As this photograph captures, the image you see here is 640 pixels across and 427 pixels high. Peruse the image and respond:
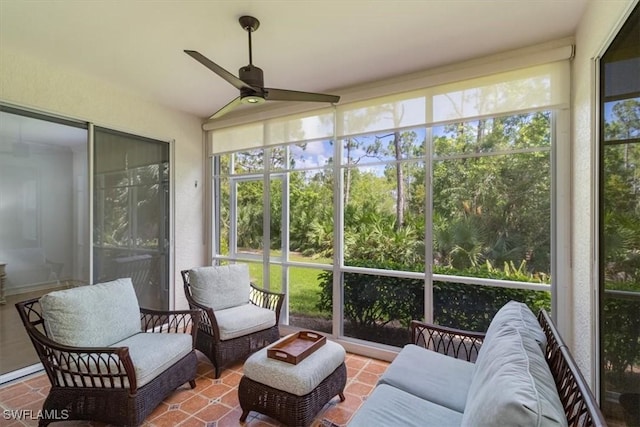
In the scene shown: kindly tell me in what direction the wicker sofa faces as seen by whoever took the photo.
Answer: facing to the left of the viewer

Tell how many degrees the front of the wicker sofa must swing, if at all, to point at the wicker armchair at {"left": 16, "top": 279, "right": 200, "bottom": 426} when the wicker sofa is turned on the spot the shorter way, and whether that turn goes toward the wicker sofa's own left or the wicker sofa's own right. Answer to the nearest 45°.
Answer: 0° — it already faces it

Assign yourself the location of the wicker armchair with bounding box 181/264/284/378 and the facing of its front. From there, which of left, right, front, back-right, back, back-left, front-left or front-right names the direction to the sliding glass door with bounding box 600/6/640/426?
front

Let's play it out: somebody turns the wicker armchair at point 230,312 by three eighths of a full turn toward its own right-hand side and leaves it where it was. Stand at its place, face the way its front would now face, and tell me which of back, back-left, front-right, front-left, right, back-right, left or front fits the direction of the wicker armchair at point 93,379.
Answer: front-left

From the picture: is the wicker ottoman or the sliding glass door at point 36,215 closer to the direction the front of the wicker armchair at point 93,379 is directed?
the wicker ottoman

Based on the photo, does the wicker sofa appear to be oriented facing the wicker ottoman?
yes

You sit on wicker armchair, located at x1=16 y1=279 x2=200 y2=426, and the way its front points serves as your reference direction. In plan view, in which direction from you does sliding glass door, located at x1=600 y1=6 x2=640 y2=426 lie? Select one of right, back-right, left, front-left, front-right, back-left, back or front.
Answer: front

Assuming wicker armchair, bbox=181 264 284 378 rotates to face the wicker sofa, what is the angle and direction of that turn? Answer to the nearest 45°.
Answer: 0° — it already faces it

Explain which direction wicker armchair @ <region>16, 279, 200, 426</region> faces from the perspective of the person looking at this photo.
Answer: facing the viewer and to the right of the viewer

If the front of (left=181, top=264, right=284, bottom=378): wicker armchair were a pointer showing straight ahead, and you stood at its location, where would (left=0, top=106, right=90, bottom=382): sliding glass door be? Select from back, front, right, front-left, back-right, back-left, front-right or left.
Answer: back-right

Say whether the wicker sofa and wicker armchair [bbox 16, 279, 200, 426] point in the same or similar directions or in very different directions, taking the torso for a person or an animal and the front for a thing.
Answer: very different directions

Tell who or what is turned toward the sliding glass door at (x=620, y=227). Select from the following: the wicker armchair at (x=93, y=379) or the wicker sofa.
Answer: the wicker armchair

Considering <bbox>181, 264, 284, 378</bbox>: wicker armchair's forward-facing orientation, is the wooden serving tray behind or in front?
in front

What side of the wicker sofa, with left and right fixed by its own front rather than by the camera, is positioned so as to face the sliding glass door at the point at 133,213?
front

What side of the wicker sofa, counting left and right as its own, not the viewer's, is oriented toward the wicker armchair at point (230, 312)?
front
